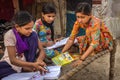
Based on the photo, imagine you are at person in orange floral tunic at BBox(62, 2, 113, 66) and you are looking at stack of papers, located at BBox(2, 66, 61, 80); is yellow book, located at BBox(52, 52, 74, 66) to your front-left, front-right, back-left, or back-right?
front-right

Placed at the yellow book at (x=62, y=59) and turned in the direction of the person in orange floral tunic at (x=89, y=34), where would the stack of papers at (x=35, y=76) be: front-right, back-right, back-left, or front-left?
back-right

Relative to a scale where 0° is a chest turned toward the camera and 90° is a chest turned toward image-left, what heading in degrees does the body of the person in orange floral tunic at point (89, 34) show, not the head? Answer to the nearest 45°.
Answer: approximately 45°

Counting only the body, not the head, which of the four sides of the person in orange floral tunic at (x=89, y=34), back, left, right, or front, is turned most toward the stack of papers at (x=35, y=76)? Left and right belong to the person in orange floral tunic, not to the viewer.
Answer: front

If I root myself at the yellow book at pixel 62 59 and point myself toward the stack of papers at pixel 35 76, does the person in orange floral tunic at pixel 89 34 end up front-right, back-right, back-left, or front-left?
back-left

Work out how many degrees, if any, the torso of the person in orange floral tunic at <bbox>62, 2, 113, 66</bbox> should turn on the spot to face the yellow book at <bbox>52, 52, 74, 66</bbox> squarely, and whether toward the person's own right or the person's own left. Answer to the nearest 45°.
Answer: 0° — they already face it

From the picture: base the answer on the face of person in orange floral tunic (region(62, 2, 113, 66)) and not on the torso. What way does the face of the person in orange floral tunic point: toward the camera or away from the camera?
toward the camera
